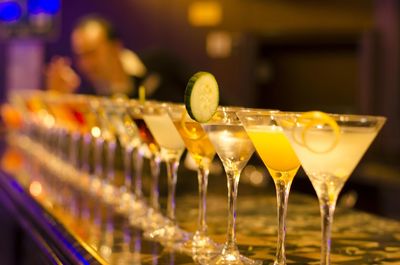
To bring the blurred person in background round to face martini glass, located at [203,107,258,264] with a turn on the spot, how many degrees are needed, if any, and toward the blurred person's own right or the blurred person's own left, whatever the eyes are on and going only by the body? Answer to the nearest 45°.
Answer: approximately 45° to the blurred person's own left

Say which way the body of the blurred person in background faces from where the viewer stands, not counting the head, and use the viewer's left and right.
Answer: facing the viewer and to the left of the viewer

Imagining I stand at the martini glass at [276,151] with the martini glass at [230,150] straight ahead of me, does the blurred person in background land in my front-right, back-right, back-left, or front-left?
front-right

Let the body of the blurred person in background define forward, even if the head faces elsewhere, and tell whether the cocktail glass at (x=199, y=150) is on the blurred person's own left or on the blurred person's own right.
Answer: on the blurred person's own left

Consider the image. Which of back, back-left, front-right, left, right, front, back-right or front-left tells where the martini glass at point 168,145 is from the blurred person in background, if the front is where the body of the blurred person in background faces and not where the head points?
front-left

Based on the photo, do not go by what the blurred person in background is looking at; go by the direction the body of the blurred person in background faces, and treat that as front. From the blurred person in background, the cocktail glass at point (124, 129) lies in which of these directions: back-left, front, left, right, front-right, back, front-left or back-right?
front-left
